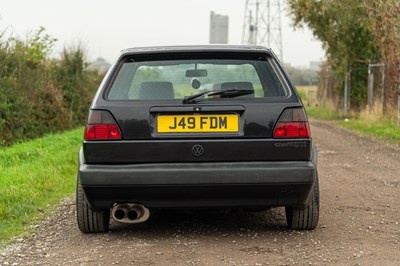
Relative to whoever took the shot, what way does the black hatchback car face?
facing away from the viewer

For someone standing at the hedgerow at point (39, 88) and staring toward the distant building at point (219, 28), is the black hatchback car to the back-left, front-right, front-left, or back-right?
back-right

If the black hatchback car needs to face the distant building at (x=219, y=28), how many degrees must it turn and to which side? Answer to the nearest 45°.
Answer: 0° — it already faces it

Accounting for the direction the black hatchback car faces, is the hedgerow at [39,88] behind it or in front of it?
in front
